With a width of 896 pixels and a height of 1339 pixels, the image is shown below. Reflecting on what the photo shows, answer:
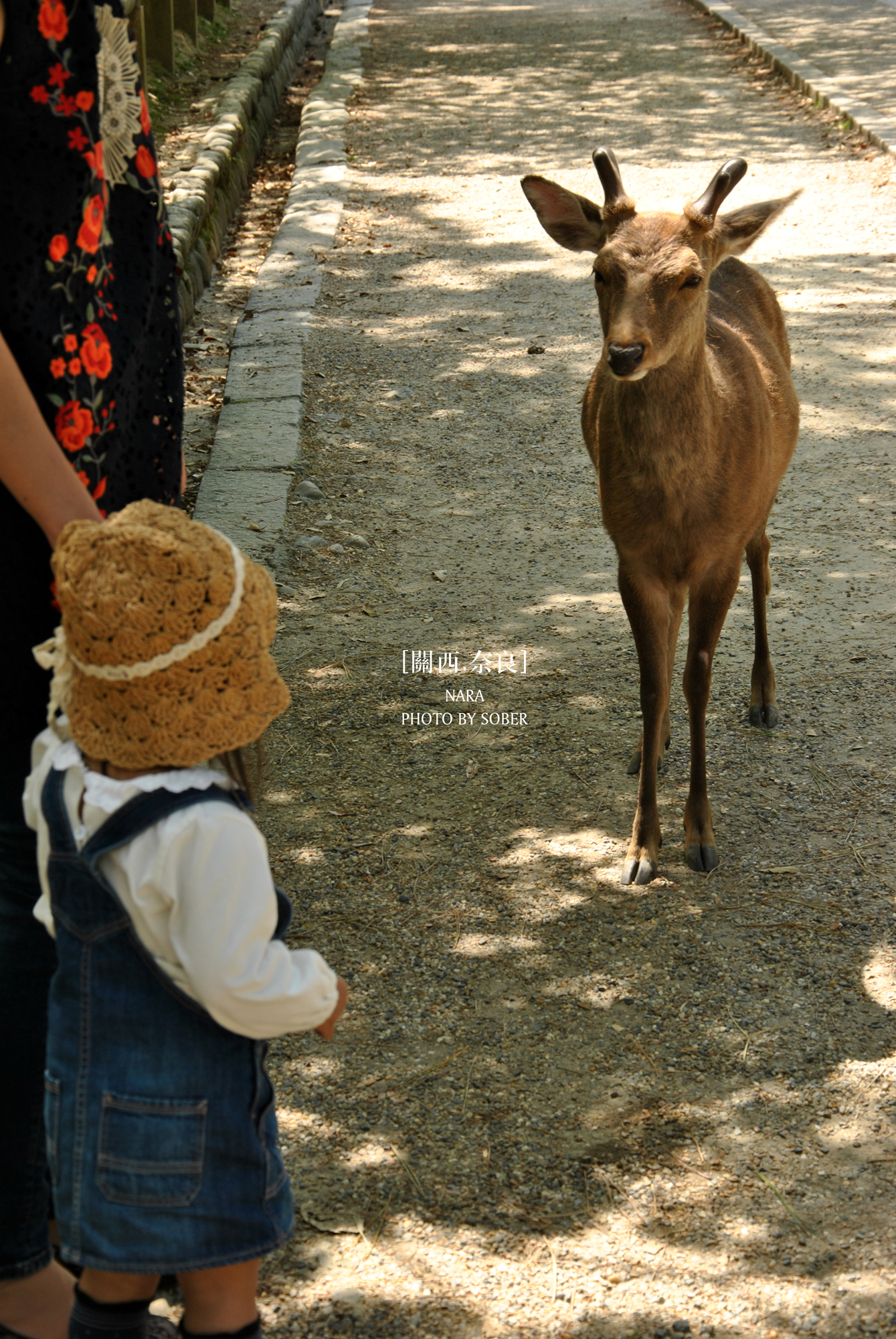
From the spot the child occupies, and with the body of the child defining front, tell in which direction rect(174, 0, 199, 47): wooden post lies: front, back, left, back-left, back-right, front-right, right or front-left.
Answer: front-left

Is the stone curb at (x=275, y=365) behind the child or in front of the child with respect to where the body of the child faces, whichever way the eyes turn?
in front

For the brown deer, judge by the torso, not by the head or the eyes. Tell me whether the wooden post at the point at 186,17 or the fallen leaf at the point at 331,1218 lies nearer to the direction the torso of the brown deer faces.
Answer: the fallen leaf

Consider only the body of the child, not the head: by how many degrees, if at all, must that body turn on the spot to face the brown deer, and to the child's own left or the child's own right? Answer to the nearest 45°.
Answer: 0° — they already face it

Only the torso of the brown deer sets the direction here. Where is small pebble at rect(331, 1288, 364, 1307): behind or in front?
in front

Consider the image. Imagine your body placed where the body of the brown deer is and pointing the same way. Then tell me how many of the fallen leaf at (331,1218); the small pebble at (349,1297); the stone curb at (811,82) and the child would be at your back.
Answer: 1

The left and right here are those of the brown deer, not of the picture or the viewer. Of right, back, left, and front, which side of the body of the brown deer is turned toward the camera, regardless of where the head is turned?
front

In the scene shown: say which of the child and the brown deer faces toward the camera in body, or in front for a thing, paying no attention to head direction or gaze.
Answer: the brown deer

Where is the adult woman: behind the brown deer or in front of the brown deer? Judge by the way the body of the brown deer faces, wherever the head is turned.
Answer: in front

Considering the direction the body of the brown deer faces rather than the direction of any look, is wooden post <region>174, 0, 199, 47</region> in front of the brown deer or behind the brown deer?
behind

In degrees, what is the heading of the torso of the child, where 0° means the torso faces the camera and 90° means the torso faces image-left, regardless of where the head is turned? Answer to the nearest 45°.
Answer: approximately 225°

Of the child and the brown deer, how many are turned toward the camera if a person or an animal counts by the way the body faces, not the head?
1

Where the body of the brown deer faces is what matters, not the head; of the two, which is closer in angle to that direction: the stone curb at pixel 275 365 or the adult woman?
the adult woman

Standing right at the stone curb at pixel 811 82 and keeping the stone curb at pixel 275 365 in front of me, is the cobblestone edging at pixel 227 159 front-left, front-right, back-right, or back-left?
front-right
